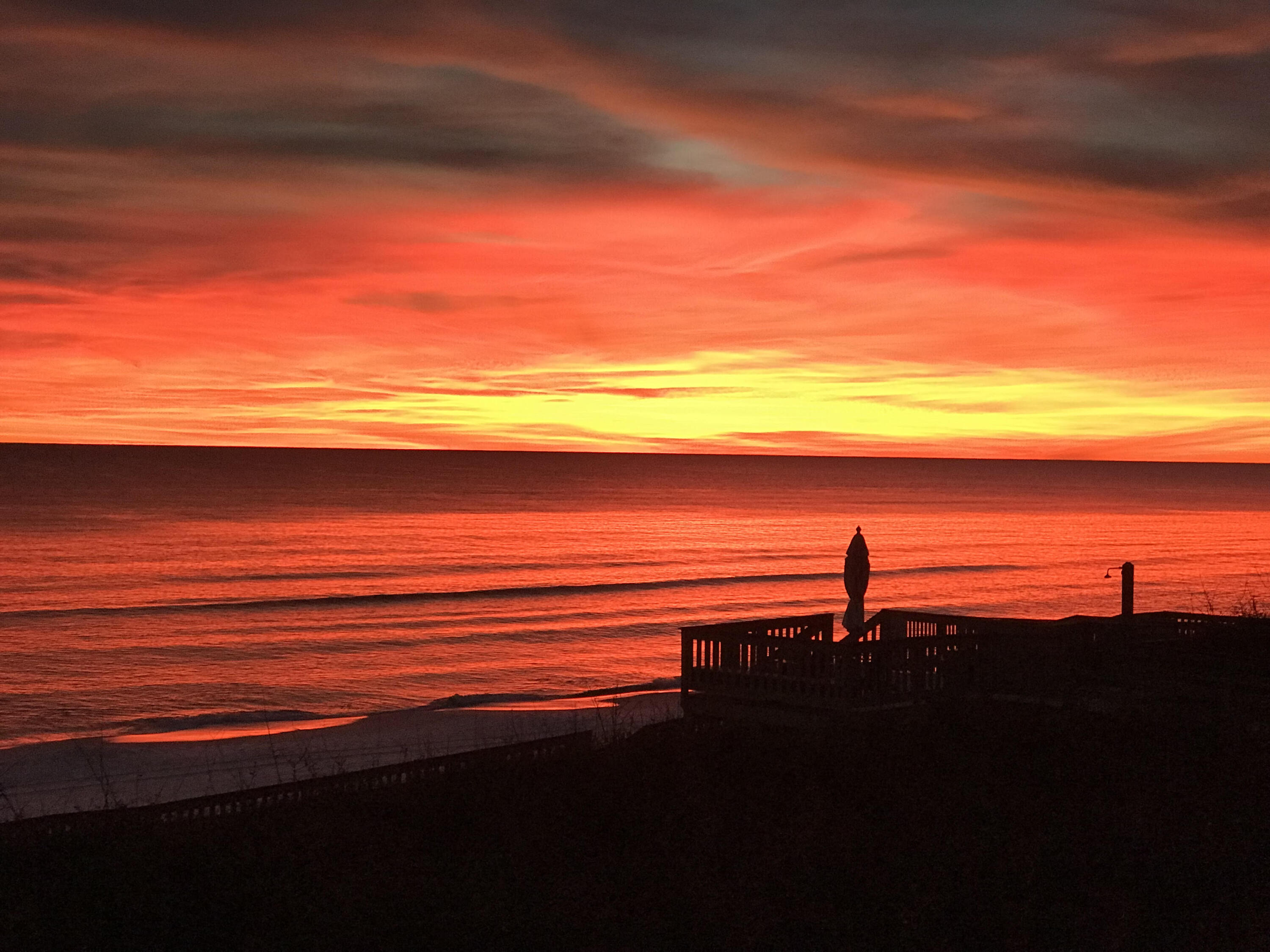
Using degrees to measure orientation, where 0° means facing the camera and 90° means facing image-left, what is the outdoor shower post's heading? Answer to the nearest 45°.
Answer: approximately 90°

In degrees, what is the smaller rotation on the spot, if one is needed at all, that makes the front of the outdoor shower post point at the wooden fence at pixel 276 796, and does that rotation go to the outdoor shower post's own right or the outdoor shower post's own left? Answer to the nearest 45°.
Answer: approximately 45° to the outdoor shower post's own left

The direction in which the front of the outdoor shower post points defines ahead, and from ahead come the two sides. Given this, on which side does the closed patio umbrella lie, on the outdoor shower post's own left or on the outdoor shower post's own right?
on the outdoor shower post's own left
